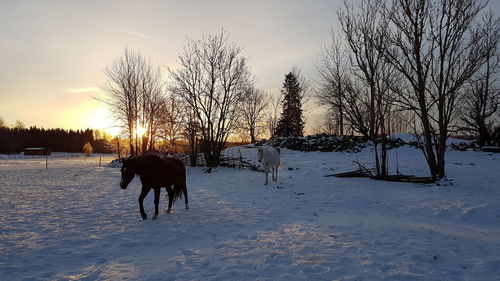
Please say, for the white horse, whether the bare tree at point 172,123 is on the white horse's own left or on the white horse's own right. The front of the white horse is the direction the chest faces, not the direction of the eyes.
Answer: on the white horse's own right

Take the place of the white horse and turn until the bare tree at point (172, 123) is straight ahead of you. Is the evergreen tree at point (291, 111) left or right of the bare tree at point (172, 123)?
right

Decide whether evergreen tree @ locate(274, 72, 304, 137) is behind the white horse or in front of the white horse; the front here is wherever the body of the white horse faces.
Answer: behind

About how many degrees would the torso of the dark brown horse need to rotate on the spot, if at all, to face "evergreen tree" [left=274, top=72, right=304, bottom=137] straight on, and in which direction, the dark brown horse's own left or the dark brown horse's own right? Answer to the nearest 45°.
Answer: approximately 180°

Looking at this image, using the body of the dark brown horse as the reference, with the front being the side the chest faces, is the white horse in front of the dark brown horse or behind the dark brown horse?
behind

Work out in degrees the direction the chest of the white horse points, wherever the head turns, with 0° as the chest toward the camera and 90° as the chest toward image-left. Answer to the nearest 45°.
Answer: approximately 45°

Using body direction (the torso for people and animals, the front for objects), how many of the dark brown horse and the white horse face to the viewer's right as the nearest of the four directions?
0

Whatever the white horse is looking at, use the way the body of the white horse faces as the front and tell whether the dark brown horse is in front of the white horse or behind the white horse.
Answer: in front

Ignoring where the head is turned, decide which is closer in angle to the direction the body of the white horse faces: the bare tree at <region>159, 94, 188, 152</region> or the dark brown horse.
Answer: the dark brown horse

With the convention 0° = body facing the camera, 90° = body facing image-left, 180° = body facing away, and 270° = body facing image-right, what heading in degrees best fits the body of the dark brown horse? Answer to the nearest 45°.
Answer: approximately 45°

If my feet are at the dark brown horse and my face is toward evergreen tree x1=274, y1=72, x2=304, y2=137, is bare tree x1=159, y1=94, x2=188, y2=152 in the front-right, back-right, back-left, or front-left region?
front-left
